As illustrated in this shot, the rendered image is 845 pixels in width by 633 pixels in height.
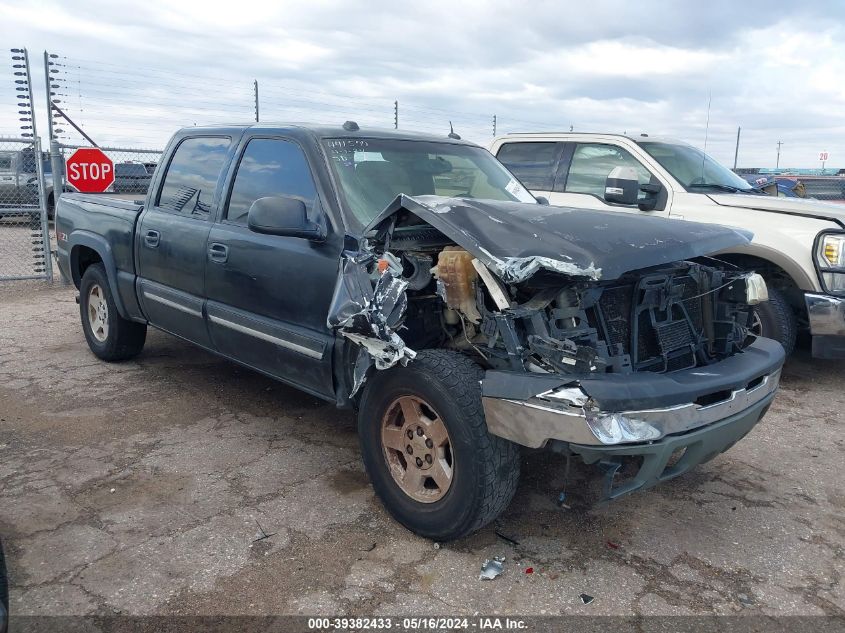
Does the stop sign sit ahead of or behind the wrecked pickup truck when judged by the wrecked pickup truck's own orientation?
behind

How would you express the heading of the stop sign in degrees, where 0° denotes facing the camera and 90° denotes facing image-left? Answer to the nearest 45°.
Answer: approximately 0°

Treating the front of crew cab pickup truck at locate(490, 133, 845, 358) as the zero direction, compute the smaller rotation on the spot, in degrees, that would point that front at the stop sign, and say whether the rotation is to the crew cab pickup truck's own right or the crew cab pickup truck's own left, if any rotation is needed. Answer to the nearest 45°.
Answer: approximately 135° to the crew cab pickup truck's own right

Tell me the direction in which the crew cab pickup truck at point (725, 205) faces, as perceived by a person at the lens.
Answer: facing the viewer and to the right of the viewer

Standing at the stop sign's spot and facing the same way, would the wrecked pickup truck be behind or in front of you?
in front

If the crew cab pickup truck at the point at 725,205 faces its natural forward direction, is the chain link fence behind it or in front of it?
behind

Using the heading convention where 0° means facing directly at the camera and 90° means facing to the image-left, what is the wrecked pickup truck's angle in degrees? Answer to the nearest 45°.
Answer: approximately 315°
